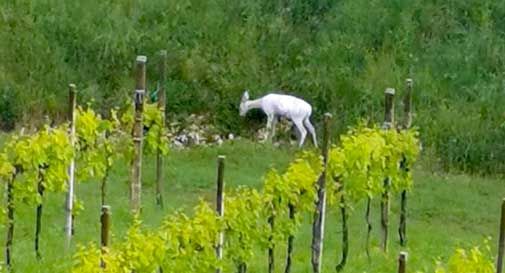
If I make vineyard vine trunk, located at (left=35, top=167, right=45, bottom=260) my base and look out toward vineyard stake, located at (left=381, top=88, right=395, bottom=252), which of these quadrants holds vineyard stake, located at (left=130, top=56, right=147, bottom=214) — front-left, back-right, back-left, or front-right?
front-left

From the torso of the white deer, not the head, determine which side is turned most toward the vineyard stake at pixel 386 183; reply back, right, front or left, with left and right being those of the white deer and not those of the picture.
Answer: left

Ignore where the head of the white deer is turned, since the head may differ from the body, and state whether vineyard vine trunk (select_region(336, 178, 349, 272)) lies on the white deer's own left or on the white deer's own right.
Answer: on the white deer's own left

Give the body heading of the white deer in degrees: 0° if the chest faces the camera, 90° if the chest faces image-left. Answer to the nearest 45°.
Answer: approximately 90°

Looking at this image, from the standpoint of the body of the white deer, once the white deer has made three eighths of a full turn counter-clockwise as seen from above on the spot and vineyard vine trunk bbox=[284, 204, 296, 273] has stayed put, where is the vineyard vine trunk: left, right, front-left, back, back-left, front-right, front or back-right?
front-right

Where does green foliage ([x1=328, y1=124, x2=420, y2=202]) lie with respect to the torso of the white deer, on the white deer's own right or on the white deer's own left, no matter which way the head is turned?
on the white deer's own left

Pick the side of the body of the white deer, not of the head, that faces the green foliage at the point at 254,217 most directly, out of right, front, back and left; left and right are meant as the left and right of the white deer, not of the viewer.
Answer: left

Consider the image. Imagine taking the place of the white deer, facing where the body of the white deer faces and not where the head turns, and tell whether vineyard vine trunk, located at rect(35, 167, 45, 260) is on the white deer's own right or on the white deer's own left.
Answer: on the white deer's own left
